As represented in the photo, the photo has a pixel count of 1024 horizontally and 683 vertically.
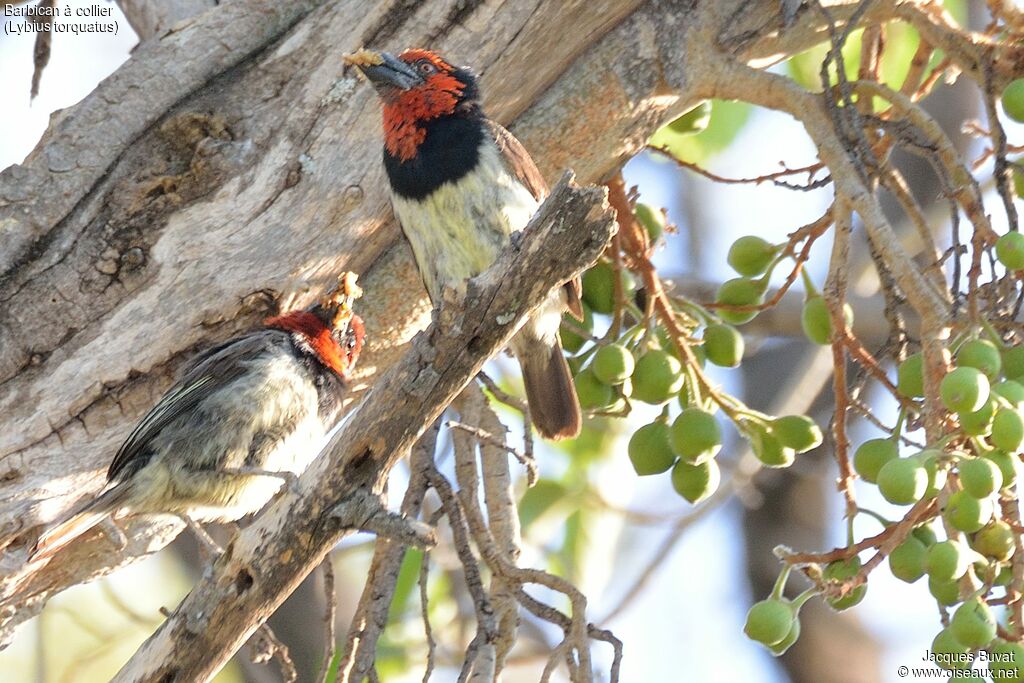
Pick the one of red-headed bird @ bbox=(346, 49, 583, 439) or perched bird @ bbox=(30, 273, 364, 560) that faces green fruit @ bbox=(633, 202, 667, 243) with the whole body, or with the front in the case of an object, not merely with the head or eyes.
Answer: the perched bird

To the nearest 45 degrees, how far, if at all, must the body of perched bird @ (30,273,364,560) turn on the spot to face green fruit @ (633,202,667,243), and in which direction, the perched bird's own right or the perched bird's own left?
0° — it already faces it

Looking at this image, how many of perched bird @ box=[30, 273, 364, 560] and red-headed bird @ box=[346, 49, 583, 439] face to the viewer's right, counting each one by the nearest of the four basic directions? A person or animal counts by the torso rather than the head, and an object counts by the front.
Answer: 1

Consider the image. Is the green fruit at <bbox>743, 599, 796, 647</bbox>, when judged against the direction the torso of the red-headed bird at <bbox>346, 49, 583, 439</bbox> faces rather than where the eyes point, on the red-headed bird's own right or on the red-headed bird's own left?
on the red-headed bird's own left

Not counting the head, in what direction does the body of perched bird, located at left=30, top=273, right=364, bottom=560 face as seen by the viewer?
to the viewer's right

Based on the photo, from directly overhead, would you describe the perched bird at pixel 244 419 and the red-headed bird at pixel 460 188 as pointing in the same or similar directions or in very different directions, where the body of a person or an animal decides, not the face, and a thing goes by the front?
very different directions

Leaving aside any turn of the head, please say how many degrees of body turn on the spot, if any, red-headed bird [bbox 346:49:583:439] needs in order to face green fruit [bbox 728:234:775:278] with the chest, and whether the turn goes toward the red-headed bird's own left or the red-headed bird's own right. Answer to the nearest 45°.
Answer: approximately 90° to the red-headed bird's own left

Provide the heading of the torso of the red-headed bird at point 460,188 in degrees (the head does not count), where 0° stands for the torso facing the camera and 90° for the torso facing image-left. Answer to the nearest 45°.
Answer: approximately 45°

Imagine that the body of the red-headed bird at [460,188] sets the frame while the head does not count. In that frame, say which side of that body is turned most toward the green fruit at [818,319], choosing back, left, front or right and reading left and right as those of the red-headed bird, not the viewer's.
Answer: left

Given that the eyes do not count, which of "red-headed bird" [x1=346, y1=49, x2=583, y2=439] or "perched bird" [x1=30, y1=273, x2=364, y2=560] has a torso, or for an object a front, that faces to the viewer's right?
the perched bird

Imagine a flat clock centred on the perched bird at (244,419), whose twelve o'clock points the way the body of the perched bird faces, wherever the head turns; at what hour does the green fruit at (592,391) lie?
The green fruit is roughly at 1 o'clock from the perched bird.
